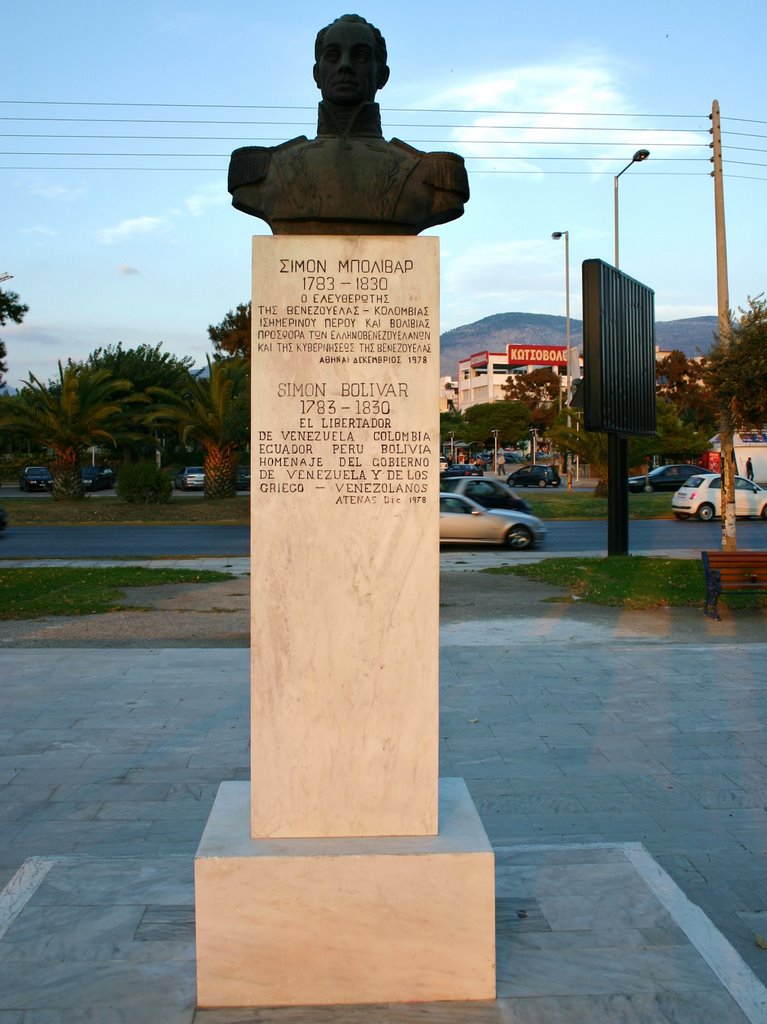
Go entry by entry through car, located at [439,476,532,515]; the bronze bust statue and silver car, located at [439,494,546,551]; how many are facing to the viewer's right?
2

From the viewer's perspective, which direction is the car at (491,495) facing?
to the viewer's right

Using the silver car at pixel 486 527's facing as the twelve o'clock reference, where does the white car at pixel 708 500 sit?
the white car at pixel 708 500 is roughly at 10 o'clock from the silver car at pixel 486 527.

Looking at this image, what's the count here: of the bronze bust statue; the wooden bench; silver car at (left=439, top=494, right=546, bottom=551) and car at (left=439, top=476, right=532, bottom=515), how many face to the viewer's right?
2

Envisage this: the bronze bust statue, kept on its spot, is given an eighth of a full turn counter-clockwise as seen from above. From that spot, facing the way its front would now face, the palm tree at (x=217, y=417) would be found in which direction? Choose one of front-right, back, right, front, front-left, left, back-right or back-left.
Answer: back-left

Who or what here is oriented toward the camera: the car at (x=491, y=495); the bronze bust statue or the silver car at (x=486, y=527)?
the bronze bust statue

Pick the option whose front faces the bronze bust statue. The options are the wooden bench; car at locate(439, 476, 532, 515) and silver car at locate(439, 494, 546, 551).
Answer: the wooden bench

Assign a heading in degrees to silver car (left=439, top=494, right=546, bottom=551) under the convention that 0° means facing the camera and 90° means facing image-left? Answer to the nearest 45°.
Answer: approximately 270°

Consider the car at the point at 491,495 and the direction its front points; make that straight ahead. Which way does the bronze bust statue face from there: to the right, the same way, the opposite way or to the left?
to the right

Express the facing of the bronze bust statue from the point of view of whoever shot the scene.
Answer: facing the viewer

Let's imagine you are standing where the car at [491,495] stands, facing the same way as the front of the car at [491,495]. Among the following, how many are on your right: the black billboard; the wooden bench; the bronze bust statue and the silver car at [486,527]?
4

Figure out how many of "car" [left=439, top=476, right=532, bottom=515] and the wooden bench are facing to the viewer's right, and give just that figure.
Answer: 1
